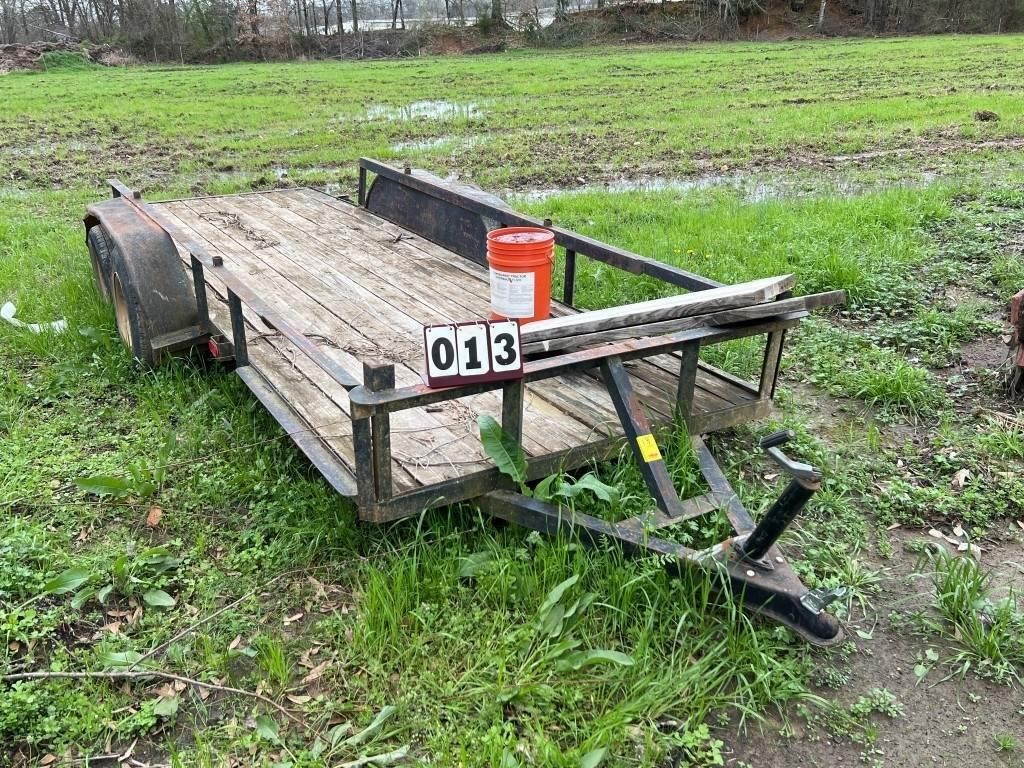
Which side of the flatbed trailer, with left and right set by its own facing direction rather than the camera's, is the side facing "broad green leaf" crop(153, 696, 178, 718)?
right

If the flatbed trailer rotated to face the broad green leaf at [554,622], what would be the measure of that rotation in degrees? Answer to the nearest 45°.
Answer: approximately 45° to its right

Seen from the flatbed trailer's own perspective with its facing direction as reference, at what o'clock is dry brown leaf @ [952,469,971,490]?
The dry brown leaf is roughly at 11 o'clock from the flatbed trailer.

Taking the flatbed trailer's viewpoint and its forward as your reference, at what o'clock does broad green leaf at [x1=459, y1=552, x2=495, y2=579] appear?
The broad green leaf is roughly at 1 o'clock from the flatbed trailer.

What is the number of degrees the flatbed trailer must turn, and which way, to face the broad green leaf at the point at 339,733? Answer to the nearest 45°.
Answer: approximately 45° to its right

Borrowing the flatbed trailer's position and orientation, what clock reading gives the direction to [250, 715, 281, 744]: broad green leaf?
The broad green leaf is roughly at 2 o'clock from the flatbed trailer.

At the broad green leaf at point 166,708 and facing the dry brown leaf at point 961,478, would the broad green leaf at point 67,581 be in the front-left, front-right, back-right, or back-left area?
back-left

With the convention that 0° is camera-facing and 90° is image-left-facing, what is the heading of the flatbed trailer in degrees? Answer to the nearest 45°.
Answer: approximately 315°

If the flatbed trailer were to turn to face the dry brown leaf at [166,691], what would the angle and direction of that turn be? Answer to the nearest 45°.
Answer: approximately 90° to its right
